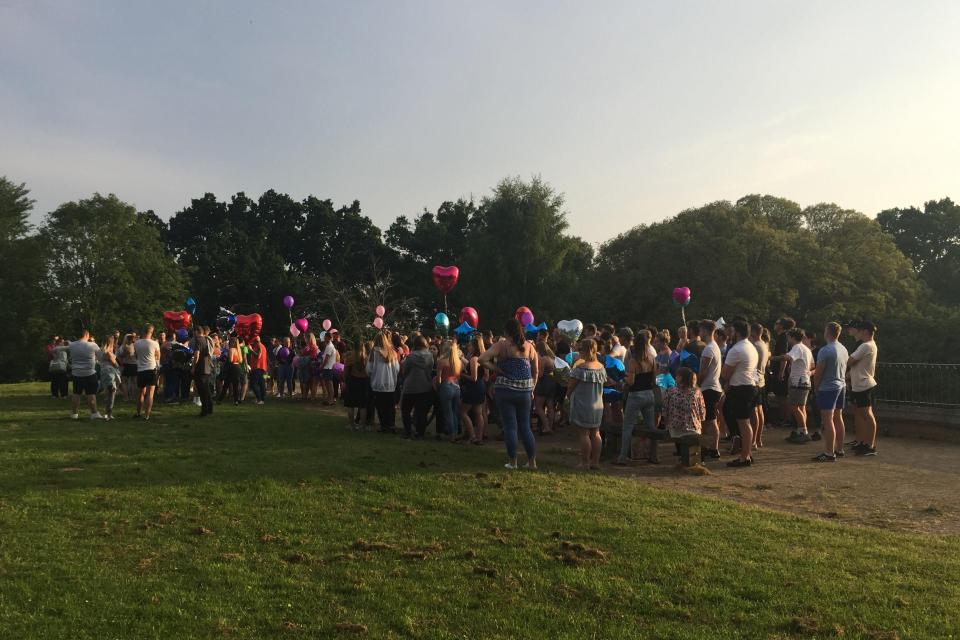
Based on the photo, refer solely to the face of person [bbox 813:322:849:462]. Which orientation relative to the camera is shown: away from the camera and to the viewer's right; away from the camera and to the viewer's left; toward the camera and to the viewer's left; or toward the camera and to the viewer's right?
away from the camera and to the viewer's left

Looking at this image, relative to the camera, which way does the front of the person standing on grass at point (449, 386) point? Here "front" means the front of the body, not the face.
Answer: away from the camera

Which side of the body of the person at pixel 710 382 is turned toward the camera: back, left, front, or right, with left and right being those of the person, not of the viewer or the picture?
left

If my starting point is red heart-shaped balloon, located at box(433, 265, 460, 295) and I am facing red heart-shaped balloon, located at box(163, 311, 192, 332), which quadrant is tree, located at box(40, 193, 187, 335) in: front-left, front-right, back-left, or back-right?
front-right

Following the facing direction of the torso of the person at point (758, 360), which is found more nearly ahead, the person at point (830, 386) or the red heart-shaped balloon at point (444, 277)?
the red heart-shaped balloon

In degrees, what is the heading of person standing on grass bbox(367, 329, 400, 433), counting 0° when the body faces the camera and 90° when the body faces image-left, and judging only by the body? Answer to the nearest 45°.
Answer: approximately 180°

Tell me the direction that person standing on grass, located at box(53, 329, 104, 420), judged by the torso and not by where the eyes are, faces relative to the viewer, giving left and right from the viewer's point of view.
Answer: facing away from the viewer

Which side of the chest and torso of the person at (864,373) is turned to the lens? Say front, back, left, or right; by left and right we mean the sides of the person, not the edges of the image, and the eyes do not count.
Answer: left

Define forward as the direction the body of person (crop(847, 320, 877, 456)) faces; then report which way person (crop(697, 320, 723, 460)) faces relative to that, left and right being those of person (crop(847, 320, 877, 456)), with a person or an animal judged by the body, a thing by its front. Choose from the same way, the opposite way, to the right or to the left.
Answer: the same way

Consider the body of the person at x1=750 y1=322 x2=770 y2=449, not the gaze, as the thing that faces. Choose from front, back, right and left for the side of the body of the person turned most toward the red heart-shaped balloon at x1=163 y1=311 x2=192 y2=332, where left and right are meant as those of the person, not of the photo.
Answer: front

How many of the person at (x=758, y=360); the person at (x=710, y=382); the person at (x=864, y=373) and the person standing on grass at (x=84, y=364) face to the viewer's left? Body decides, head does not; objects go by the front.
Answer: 3

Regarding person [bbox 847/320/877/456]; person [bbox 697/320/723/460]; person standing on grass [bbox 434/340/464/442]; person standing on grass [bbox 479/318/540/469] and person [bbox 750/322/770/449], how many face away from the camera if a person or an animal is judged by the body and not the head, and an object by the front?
2

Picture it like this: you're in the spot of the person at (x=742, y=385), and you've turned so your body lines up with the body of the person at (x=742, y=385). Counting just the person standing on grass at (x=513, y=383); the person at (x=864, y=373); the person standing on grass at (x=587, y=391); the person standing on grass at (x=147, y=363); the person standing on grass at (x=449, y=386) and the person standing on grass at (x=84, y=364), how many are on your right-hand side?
1

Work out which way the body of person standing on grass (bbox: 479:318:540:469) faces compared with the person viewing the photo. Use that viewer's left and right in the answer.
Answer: facing away from the viewer

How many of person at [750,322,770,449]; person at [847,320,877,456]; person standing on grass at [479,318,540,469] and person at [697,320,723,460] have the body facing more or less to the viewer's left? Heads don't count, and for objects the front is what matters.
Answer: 3

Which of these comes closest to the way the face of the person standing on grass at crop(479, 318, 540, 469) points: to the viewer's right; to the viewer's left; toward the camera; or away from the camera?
away from the camera

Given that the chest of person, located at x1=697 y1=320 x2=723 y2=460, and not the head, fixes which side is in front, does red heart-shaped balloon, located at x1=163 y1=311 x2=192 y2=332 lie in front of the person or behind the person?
in front
